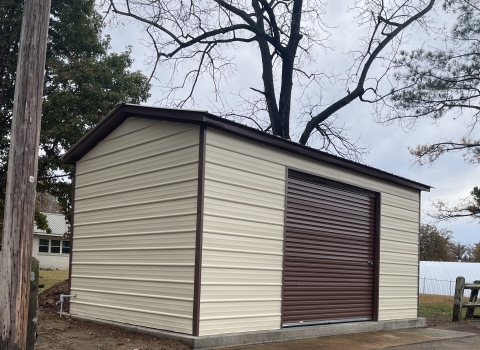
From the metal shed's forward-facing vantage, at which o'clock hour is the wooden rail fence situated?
The wooden rail fence is roughly at 9 o'clock from the metal shed.

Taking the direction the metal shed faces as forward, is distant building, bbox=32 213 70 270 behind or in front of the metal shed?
behind

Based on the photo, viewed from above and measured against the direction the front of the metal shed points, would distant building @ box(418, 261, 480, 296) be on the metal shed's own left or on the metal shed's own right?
on the metal shed's own left

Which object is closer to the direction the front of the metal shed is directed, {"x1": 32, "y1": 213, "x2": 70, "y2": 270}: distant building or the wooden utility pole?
the wooden utility pole

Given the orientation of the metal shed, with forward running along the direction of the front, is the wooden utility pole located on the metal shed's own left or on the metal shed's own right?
on the metal shed's own right

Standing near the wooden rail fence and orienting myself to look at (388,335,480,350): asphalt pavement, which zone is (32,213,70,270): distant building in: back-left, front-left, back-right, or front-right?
back-right

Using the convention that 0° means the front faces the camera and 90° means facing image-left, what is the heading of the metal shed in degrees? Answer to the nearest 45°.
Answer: approximately 315°
